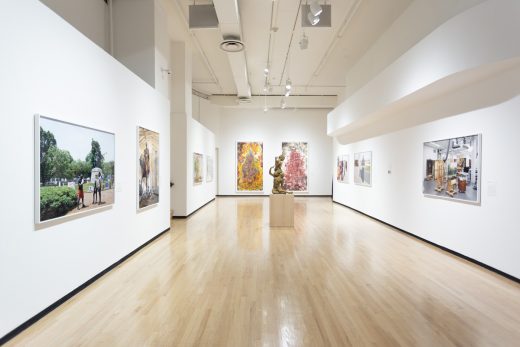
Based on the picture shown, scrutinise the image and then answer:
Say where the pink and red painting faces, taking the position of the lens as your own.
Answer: facing the viewer

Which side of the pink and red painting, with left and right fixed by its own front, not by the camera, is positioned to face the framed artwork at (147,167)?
front

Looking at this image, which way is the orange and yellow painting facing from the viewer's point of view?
toward the camera

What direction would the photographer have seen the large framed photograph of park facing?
facing the viewer and to the right of the viewer

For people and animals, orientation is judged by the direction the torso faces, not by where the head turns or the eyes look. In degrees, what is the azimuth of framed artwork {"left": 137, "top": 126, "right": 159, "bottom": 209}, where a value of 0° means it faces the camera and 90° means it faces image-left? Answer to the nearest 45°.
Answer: approximately 315°

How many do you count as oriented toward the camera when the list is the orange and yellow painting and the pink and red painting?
2

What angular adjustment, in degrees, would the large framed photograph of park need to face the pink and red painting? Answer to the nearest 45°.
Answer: approximately 90° to its left

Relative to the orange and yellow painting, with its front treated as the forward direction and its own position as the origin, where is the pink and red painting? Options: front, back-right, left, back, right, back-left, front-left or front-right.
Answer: left

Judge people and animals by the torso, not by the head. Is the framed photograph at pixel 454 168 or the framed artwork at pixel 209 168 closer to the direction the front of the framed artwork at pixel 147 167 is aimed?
the framed photograph

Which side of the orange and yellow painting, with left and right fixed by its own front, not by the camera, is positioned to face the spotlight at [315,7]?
front

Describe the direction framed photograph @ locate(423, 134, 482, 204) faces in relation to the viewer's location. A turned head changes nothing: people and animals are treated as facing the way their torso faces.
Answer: facing the viewer and to the left of the viewer

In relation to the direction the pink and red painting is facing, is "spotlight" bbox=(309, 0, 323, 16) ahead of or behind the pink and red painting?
ahead
